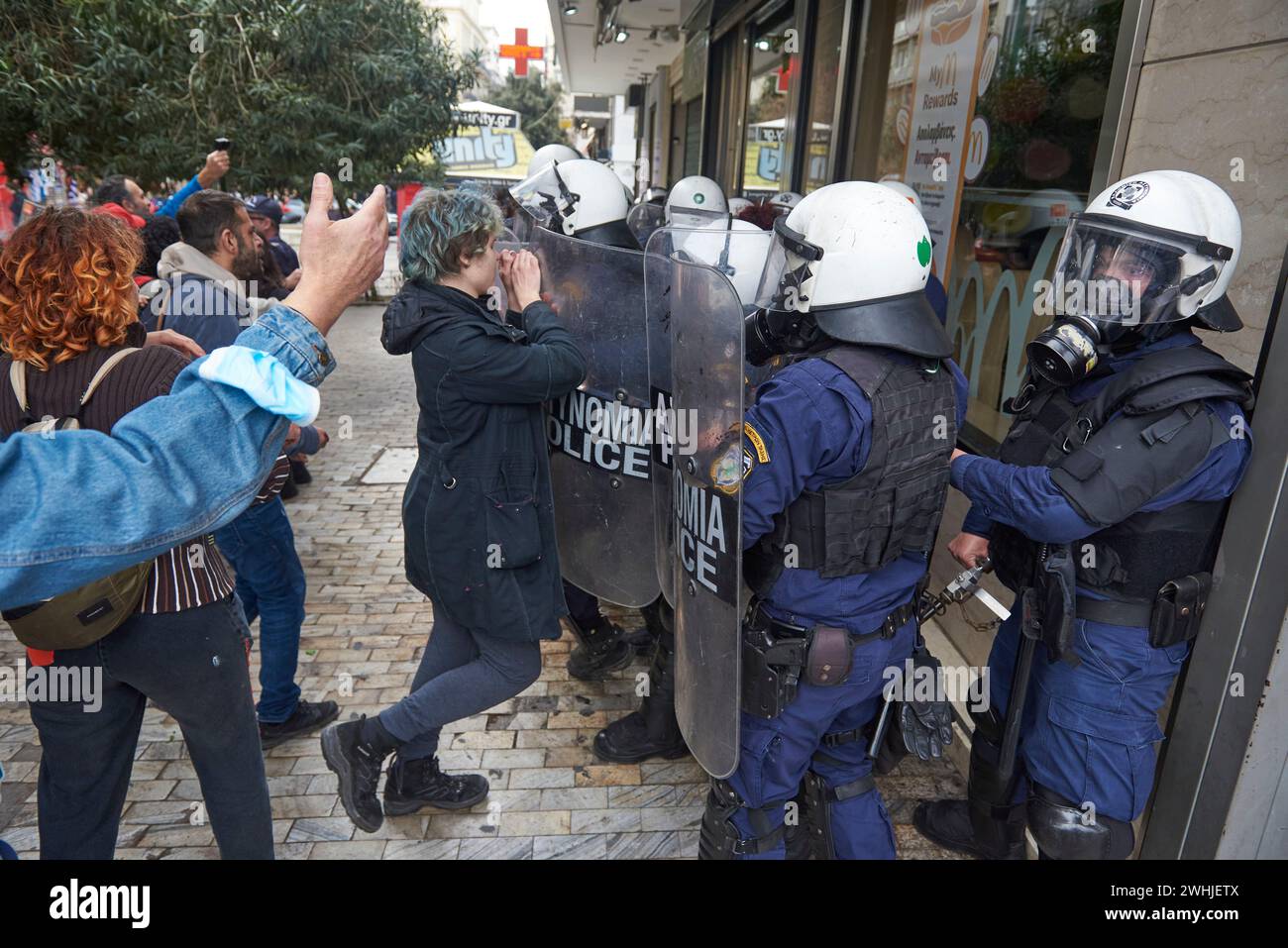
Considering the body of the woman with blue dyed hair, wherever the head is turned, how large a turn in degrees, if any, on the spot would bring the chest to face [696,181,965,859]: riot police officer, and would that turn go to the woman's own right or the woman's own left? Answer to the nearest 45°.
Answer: approximately 45° to the woman's own right

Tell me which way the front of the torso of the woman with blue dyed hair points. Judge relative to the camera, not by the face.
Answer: to the viewer's right

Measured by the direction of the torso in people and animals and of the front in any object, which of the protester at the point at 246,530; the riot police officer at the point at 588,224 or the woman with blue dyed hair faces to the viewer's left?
the riot police officer

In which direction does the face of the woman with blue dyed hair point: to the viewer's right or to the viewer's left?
to the viewer's right

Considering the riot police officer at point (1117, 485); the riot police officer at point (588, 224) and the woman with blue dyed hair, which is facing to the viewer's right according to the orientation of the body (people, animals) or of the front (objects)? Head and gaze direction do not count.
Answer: the woman with blue dyed hair

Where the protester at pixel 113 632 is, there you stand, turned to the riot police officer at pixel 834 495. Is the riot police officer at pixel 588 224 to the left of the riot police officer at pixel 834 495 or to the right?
left

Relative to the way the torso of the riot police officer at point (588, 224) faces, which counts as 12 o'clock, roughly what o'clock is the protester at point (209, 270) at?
The protester is roughly at 12 o'clock from the riot police officer.

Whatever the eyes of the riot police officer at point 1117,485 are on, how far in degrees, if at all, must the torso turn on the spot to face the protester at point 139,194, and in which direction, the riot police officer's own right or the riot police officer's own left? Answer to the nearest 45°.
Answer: approximately 45° to the riot police officer's own right

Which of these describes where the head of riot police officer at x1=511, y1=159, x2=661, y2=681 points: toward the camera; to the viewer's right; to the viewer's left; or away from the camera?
to the viewer's left

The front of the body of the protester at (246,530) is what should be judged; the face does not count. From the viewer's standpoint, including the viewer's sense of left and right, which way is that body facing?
facing to the right of the viewer

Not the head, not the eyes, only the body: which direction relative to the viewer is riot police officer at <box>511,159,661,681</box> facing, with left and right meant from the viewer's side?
facing to the left of the viewer

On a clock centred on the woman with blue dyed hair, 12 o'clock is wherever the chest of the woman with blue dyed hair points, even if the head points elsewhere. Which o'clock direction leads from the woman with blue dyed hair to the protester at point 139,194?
The protester is roughly at 8 o'clock from the woman with blue dyed hair.

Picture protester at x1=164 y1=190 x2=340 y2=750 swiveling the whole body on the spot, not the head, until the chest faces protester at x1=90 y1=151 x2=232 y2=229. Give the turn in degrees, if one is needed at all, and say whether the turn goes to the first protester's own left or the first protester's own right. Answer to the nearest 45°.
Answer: approximately 90° to the first protester's own left

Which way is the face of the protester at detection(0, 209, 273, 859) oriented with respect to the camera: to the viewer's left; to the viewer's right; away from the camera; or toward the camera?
away from the camera

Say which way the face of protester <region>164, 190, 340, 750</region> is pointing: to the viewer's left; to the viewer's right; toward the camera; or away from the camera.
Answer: to the viewer's right

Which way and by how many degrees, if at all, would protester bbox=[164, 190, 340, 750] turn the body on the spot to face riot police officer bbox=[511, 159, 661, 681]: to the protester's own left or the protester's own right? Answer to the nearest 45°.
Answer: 0° — they already face them
